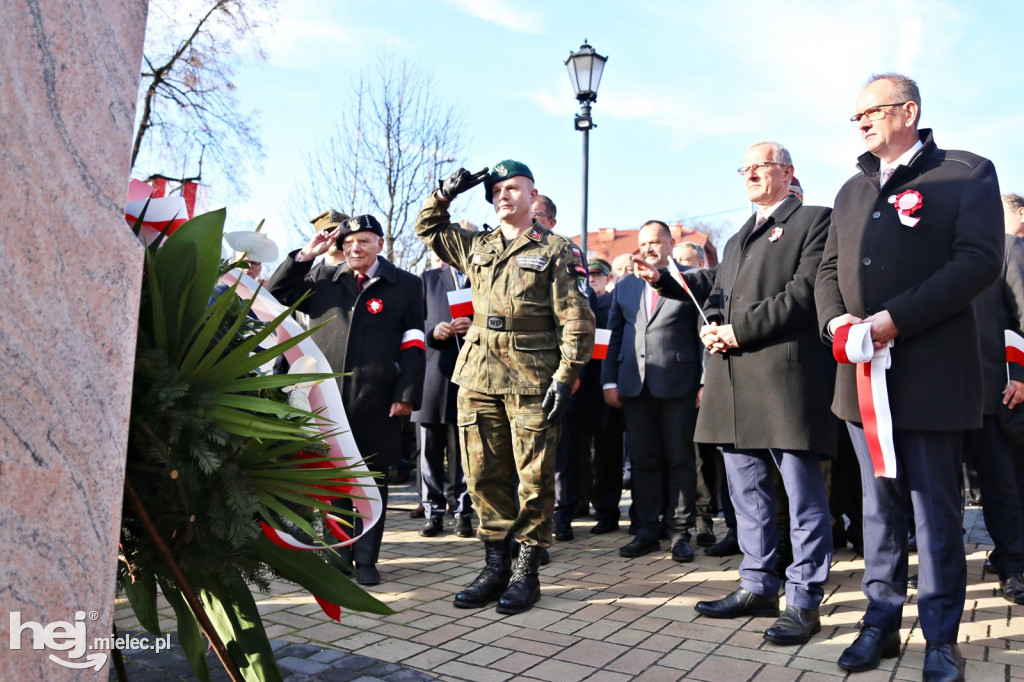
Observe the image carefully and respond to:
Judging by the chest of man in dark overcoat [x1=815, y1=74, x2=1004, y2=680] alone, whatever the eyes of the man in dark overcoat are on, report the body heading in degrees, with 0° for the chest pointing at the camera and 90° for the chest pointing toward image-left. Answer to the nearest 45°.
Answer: approximately 45°

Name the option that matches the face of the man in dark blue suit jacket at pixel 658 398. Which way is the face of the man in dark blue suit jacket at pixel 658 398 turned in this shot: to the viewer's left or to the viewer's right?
to the viewer's left

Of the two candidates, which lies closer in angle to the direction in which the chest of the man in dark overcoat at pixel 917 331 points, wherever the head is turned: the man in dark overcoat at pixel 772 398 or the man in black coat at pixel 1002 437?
the man in dark overcoat

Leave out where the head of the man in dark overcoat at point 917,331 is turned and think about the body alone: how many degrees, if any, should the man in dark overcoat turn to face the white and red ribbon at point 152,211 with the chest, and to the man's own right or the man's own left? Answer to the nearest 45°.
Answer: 0° — they already face it

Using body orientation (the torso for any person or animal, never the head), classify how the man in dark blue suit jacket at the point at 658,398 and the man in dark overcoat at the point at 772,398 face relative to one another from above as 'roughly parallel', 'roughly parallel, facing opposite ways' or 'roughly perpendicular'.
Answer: roughly parallel

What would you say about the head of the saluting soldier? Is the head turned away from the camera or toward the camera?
toward the camera

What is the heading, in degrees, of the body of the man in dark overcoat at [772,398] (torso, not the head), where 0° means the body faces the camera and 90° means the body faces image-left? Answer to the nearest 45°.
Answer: approximately 45°

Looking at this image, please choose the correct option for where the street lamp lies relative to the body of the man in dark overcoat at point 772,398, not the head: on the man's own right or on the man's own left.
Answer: on the man's own right

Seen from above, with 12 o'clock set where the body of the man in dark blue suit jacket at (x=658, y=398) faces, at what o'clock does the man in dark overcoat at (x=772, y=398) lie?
The man in dark overcoat is roughly at 10 o'clock from the man in dark blue suit jacket.

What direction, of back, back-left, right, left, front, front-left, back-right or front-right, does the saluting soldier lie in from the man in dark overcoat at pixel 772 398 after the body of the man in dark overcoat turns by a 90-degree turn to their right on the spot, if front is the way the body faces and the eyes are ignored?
front-left

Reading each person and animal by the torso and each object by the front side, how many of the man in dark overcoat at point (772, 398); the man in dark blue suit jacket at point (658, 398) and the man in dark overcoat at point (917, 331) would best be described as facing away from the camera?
0

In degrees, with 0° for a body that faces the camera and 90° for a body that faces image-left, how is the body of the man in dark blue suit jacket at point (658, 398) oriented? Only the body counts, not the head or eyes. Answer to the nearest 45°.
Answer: approximately 45°

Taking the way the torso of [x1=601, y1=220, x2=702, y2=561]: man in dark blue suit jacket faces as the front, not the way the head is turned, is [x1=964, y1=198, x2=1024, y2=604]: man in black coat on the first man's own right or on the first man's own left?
on the first man's own left

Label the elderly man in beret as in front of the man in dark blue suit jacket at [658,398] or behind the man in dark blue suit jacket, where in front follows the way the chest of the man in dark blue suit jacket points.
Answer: in front

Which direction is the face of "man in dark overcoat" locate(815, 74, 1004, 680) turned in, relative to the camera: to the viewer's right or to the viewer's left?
to the viewer's left
